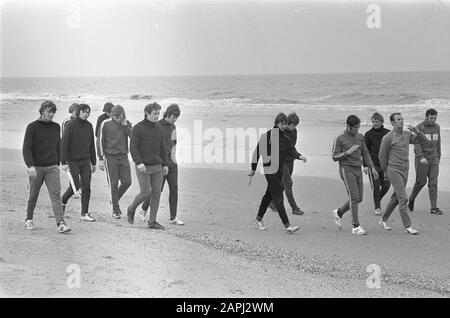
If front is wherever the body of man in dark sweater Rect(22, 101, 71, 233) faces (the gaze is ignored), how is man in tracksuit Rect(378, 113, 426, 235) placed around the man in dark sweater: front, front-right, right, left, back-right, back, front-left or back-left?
front-left

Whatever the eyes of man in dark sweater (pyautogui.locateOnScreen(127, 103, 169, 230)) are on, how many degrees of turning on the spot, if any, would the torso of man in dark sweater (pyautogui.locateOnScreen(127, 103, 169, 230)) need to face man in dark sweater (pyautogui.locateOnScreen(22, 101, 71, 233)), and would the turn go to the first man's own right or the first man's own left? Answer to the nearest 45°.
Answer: approximately 90° to the first man's own right

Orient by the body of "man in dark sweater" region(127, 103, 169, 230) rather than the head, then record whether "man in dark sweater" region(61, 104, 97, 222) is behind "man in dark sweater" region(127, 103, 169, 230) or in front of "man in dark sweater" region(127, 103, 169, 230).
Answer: behind

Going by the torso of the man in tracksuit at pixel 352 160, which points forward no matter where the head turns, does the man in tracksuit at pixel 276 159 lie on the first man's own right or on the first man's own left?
on the first man's own right

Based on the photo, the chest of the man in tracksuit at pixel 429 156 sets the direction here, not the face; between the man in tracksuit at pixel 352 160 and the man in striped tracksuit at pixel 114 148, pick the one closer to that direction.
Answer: the man in tracksuit

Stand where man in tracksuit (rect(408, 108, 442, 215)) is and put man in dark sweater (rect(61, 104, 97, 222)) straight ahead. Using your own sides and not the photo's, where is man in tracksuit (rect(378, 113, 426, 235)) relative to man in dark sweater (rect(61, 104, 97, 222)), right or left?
left

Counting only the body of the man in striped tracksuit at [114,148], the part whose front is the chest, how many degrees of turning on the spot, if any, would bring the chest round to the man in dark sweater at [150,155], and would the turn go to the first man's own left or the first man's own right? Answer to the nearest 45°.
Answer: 0° — they already face them

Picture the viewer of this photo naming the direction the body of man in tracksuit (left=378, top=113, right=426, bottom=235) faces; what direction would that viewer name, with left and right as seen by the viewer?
facing the viewer and to the right of the viewer

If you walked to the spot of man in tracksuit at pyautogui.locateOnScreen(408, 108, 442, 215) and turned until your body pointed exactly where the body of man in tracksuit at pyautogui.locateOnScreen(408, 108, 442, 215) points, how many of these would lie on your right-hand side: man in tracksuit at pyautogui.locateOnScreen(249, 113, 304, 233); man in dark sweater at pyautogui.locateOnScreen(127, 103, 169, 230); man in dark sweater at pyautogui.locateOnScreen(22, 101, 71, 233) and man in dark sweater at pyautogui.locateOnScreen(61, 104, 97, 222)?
4

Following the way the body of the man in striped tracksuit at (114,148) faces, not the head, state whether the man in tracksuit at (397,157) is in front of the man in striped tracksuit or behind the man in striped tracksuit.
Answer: in front

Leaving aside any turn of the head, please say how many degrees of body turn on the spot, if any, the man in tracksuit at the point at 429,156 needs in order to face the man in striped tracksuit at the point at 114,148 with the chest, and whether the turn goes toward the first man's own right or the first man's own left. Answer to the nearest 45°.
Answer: approximately 90° to the first man's own right
